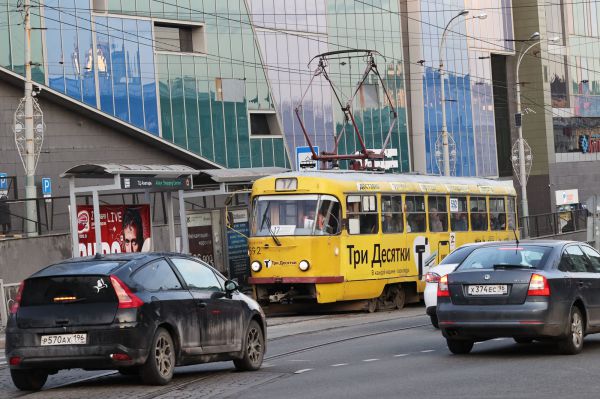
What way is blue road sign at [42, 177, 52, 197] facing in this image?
toward the camera

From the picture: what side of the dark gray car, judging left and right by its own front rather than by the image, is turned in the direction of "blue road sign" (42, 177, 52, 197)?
left

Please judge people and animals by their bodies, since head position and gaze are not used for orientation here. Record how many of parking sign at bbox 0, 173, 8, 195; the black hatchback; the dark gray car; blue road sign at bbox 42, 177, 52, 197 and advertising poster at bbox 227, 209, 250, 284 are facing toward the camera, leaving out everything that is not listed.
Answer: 3

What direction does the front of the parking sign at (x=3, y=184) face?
toward the camera

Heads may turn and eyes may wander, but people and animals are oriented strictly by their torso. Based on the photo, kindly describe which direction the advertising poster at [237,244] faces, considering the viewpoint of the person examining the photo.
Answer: facing the viewer

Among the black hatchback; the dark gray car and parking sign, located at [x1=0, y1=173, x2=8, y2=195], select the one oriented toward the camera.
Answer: the parking sign

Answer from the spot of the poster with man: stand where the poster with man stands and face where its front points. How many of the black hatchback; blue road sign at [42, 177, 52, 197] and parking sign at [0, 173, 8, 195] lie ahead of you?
1

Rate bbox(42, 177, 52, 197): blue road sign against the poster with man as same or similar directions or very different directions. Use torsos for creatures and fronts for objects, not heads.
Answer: same or similar directions

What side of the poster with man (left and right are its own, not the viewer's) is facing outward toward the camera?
front

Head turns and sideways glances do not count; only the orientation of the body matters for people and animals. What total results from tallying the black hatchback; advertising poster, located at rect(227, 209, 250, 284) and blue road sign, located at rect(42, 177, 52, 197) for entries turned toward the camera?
2

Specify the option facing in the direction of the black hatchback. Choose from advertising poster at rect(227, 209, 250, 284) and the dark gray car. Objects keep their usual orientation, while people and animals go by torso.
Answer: the advertising poster

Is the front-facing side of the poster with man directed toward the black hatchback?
yes

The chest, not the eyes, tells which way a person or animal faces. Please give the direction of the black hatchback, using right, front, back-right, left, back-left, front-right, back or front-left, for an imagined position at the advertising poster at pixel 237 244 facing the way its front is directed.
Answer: front

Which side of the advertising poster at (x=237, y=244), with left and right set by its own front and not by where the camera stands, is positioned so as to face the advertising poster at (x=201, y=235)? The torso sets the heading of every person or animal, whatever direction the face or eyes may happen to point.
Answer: right

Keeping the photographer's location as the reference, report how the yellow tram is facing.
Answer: facing the viewer and to the left of the viewer

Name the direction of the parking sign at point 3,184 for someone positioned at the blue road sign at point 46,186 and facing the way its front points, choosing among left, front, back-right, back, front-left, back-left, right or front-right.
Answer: front-right

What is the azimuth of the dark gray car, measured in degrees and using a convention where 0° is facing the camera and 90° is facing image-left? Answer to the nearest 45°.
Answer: approximately 225°
